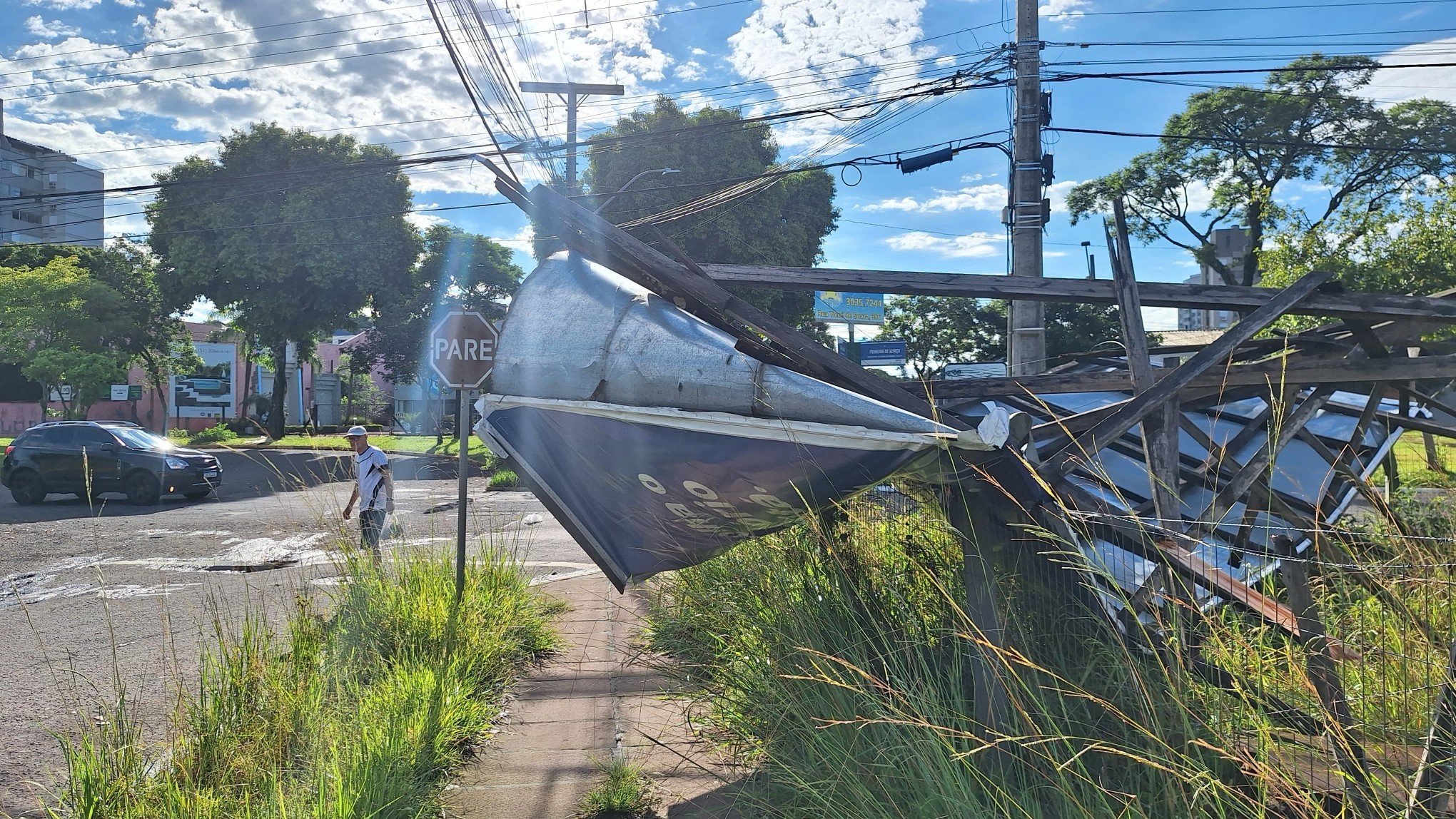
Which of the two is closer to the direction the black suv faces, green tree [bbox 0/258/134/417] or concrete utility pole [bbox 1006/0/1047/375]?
the concrete utility pole

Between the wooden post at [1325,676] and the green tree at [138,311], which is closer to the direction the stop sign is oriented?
the wooden post

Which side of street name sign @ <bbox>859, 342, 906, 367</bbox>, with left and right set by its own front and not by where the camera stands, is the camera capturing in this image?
front

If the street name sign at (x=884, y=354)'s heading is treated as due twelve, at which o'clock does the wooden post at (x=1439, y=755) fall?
The wooden post is roughly at 12 o'clock from the street name sign.

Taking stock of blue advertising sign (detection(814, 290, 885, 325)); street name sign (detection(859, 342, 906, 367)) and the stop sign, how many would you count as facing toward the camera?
3

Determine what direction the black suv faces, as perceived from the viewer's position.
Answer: facing the viewer and to the right of the viewer

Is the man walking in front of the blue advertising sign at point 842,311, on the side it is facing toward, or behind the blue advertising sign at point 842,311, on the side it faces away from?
in front

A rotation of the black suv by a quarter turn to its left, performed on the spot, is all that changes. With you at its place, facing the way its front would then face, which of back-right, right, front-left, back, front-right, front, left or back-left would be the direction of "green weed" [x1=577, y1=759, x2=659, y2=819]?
back-right

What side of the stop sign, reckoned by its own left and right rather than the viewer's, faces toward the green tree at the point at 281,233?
back

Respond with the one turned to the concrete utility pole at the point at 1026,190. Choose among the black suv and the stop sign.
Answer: the black suv

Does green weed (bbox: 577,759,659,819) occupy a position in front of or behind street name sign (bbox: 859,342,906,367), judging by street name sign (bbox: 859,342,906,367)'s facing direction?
in front

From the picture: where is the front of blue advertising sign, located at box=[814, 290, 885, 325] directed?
toward the camera

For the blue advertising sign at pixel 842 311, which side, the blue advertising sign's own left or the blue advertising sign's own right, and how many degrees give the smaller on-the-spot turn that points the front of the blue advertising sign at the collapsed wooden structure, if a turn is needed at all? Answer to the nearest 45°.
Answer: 0° — it already faces it

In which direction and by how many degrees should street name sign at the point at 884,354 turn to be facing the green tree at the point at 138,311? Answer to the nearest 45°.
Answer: approximately 90° to its right
